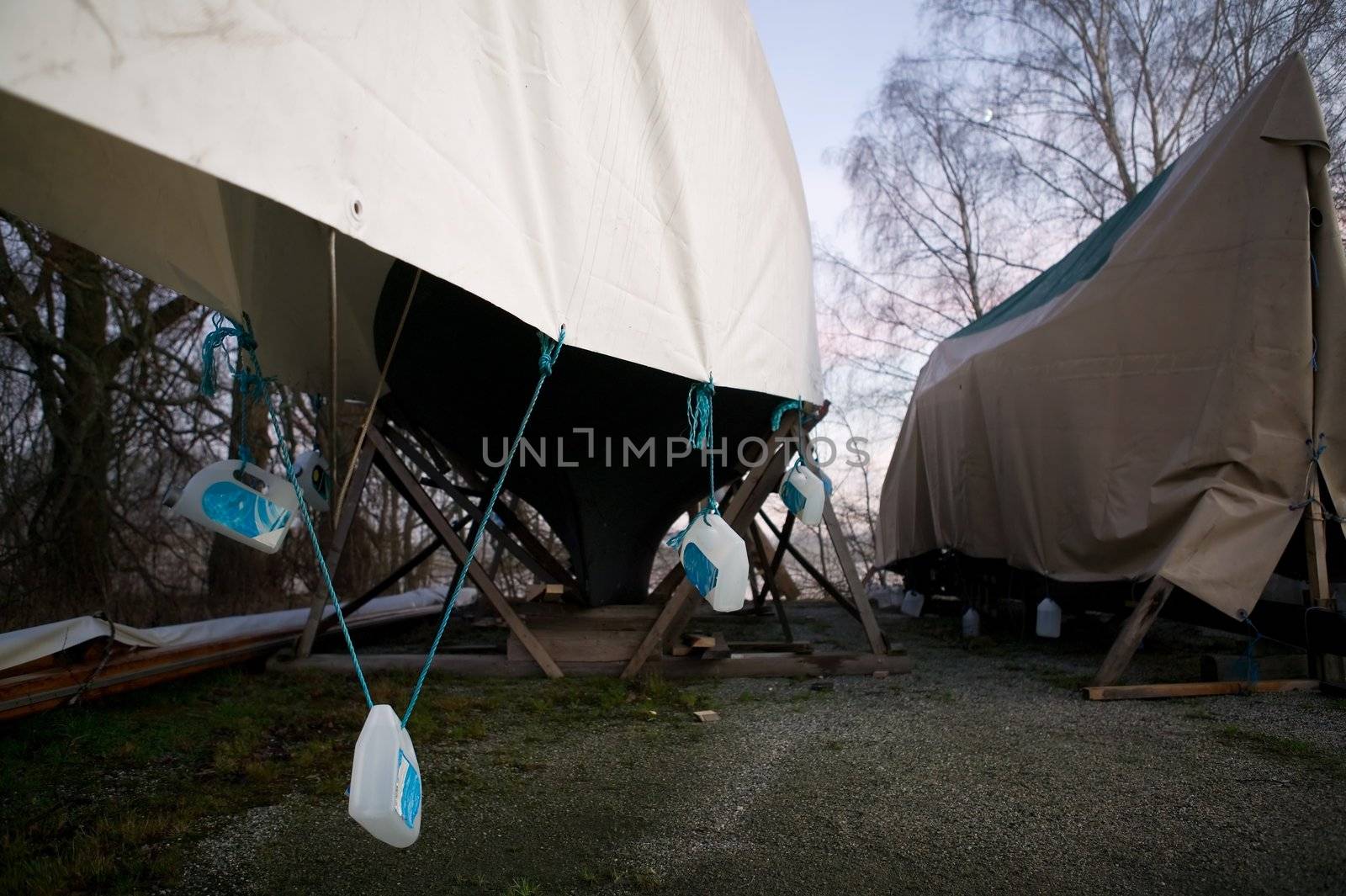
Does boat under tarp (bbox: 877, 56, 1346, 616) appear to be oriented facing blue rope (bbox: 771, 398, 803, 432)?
no

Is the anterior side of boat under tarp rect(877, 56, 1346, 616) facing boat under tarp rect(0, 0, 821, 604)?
no

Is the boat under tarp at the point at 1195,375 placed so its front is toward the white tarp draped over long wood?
no

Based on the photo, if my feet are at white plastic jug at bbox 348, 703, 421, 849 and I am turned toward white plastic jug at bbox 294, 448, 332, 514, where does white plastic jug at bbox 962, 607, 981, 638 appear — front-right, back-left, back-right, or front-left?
front-right
